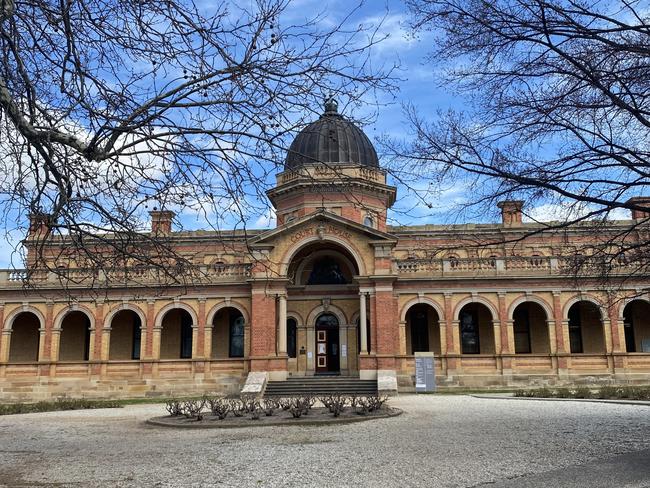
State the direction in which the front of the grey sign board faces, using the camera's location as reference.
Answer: facing the viewer

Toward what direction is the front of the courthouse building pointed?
toward the camera

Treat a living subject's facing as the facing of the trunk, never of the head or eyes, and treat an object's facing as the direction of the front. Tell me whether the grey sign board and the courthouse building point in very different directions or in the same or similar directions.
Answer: same or similar directions

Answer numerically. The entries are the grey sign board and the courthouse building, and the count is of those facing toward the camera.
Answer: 2

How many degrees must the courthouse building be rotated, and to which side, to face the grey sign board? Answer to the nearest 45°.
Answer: approximately 45° to its left
